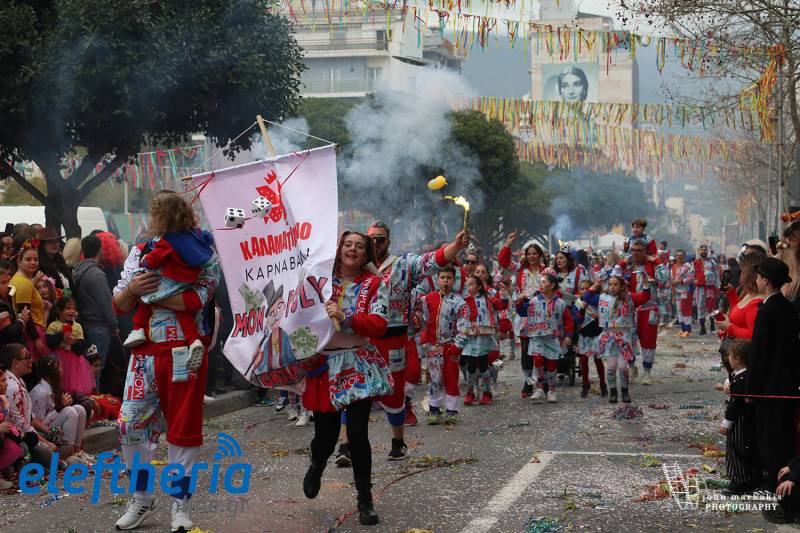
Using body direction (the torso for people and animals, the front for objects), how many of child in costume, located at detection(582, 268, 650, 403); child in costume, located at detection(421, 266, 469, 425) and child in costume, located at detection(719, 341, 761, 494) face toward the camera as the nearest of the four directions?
2

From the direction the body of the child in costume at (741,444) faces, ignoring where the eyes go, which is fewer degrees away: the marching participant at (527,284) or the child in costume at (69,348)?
the child in costume

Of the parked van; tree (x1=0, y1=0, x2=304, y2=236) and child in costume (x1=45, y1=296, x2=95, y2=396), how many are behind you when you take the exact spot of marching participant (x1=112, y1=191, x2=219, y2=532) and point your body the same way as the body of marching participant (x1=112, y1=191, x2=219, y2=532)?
3
